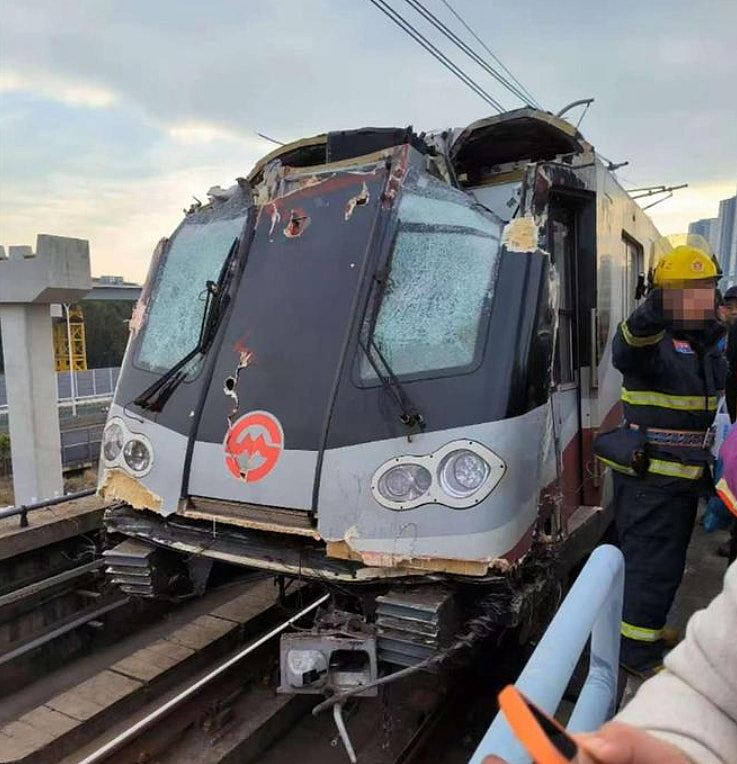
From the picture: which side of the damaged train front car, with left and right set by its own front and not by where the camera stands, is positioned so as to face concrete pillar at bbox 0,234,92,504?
right

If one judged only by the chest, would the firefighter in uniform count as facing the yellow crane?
no

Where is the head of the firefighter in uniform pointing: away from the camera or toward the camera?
toward the camera

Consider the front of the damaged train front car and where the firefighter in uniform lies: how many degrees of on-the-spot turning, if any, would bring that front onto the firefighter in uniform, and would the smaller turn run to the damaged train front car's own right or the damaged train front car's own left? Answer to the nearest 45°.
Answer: approximately 135° to the damaged train front car's own left

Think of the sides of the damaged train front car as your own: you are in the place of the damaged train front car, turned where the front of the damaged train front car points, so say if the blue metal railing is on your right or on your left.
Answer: on your left

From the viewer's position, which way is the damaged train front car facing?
facing the viewer and to the left of the viewer

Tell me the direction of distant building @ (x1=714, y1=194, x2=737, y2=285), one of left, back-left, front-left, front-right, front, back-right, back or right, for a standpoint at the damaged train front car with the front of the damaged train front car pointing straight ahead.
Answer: back

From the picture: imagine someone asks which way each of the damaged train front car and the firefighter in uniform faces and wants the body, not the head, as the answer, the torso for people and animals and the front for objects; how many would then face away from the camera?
0

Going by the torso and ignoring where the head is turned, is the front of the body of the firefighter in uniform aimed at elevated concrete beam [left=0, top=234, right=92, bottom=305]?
no

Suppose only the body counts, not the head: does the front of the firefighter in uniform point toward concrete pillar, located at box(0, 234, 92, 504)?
no

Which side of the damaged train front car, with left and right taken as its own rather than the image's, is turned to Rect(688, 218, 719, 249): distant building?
back

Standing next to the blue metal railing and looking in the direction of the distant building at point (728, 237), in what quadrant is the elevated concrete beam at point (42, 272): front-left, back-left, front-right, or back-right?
front-left
